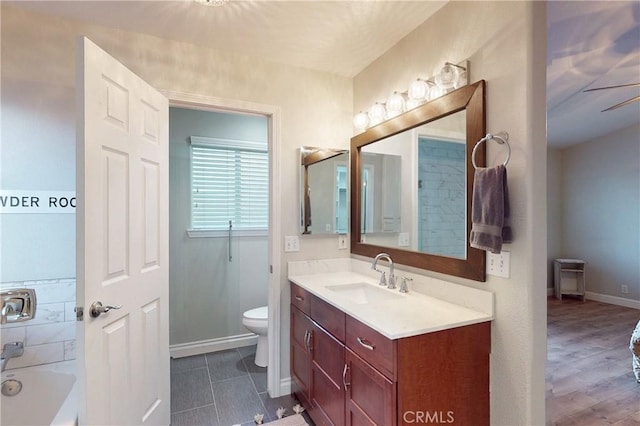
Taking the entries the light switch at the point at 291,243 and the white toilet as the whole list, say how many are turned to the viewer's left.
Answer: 1

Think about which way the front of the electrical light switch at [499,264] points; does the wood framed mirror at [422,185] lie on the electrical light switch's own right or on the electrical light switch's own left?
on the electrical light switch's own right

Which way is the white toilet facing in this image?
to the viewer's left

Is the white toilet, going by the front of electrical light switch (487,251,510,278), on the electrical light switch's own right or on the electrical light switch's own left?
on the electrical light switch's own right

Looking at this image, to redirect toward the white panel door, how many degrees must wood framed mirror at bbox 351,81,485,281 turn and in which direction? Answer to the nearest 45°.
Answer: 0° — it already faces it

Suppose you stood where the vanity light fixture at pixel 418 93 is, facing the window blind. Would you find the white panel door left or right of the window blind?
left

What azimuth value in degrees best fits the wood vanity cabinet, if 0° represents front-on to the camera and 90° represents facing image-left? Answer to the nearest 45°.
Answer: approximately 45°
